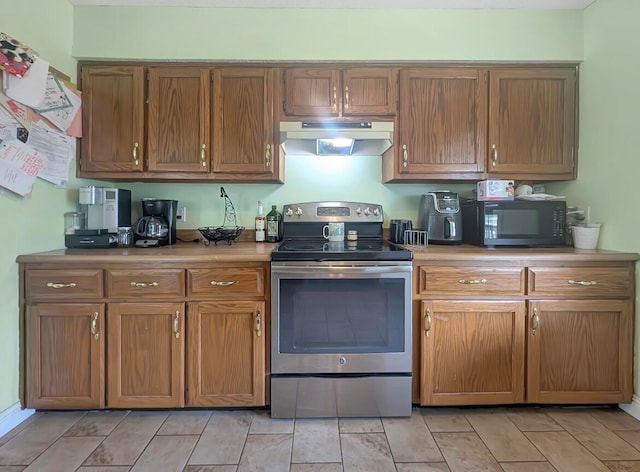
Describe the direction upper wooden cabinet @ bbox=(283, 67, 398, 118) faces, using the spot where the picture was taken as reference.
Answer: facing the viewer

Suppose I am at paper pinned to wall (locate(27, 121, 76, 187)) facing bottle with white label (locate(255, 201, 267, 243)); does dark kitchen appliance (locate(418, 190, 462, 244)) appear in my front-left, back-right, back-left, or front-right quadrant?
front-right

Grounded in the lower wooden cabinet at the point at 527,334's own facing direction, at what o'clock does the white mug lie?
The white mug is roughly at 3 o'clock from the lower wooden cabinet.

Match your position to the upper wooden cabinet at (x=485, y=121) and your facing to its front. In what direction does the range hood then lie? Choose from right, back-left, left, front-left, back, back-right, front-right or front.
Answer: front-right

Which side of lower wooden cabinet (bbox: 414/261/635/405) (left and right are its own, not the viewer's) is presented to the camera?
front

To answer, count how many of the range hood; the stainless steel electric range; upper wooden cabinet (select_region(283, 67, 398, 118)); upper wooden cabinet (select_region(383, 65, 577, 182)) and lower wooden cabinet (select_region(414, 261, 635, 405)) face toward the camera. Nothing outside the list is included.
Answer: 5

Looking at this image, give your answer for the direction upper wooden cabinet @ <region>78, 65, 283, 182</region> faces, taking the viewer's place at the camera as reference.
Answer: facing the viewer

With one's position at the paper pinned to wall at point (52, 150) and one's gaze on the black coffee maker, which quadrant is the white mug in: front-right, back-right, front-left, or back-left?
front-right

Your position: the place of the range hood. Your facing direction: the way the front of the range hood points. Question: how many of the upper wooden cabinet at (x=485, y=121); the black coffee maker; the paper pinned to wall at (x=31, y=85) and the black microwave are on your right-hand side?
2

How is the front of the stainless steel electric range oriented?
toward the camera

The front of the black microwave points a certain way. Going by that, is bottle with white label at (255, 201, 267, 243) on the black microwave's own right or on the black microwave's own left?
on the black microwave's own right

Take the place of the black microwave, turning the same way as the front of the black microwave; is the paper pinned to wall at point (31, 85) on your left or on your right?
on your right
